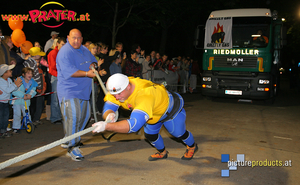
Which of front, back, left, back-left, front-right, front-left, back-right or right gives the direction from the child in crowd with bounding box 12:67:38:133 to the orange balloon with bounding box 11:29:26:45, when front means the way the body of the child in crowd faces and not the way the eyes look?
back-left

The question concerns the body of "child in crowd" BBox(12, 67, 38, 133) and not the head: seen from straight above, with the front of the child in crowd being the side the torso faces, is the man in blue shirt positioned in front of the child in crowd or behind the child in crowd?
in front

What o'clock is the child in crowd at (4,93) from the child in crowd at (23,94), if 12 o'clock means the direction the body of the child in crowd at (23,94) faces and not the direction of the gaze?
the child in crowd at (4,93) is roughly at 3 o'clock from the child in crowd at (23,94).

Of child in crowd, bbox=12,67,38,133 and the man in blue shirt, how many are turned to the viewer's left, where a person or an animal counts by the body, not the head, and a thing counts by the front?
0

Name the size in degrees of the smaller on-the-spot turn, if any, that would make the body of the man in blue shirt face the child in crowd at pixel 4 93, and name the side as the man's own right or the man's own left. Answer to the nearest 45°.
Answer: approximately 180°

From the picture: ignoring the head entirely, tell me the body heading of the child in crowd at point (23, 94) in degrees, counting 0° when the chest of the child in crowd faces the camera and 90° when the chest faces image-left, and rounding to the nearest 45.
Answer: approximately 315°

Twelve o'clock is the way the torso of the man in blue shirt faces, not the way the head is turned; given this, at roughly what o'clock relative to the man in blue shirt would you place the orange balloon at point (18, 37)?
The orange balloon is roughly at 7 o'clock from the man in blue shirt.

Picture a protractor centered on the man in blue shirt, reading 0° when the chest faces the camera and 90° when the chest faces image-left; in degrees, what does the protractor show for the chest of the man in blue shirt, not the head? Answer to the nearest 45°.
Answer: approximately 315°
